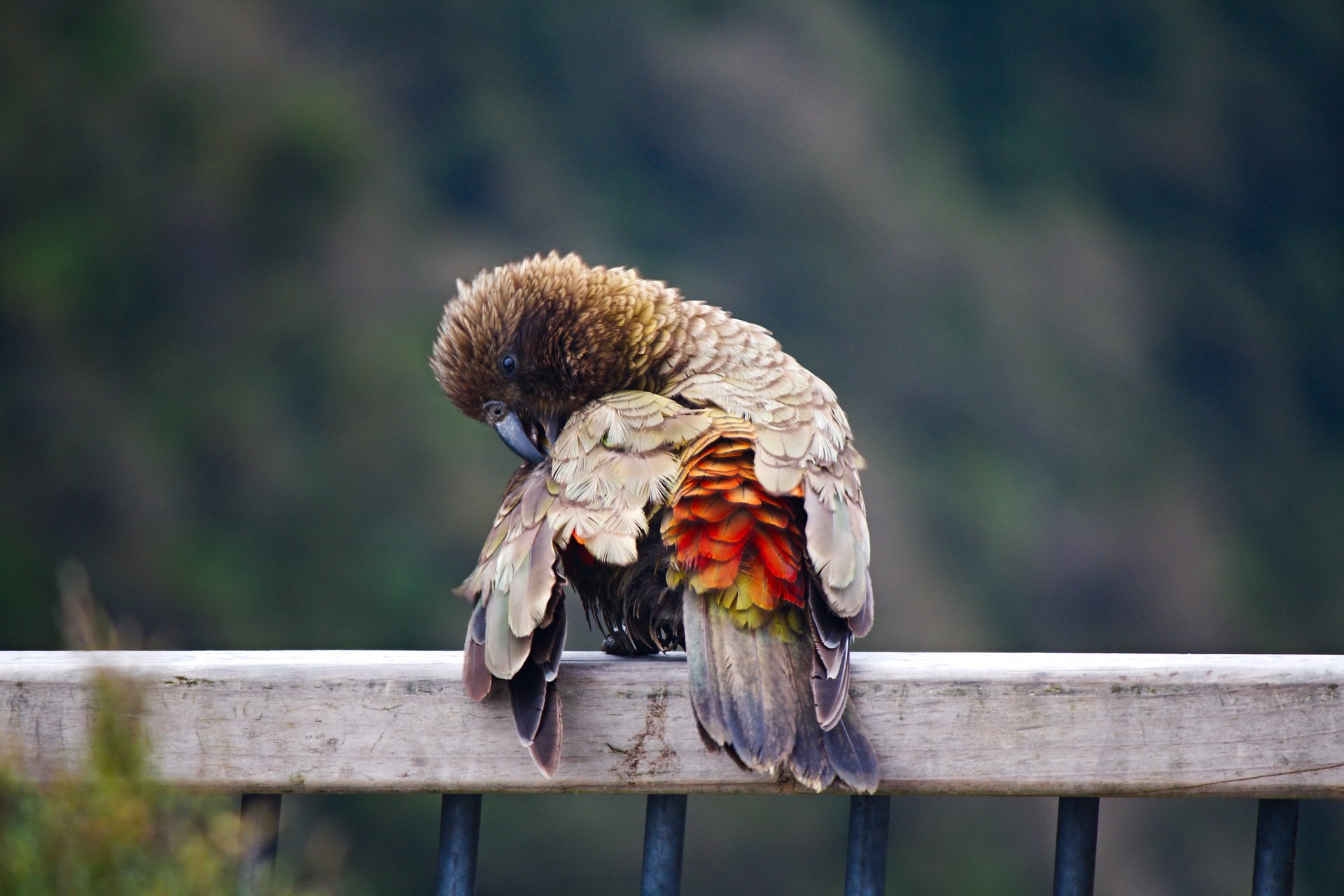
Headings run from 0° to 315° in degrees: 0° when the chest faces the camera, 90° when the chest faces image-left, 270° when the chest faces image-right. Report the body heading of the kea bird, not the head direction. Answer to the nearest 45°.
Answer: approximately 135°

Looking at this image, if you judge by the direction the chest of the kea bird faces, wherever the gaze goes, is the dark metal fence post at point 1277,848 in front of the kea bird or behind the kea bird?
behind
